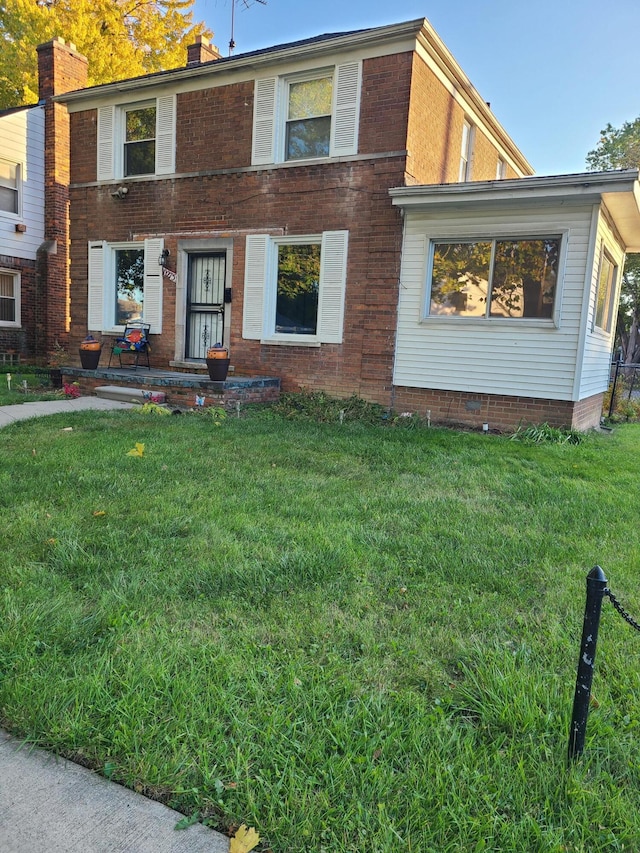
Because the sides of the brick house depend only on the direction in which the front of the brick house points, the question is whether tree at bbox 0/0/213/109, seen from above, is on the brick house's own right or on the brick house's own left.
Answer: on the brick house's own right

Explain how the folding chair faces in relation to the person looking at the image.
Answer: facing the viewer and to the left of the viewer

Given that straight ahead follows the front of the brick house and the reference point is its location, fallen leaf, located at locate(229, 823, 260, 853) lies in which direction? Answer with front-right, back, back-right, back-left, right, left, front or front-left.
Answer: front-left

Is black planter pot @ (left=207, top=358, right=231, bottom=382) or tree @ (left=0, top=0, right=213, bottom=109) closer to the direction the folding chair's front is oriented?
the black planter pot

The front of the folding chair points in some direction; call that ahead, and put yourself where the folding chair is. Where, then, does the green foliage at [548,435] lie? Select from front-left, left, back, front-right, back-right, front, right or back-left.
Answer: left

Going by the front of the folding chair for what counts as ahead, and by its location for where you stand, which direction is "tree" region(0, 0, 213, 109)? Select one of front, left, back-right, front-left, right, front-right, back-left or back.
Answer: back-right

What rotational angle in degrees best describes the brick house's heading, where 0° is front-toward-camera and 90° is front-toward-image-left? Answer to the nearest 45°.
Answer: approximately 45°

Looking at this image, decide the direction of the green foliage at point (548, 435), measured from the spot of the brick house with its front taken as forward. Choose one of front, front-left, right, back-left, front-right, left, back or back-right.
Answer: left

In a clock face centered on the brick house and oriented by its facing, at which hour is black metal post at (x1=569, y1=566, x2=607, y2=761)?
The black metal post is roughly at 10 o'clock from the brick house.

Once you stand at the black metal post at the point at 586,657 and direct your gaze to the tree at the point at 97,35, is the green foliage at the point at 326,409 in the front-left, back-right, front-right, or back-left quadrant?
front-right

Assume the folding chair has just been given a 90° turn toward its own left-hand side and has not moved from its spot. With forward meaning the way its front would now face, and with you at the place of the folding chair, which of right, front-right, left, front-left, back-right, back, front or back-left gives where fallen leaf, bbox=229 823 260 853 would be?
front-right

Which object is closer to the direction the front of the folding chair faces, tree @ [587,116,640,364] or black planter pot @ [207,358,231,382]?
the black planter pot

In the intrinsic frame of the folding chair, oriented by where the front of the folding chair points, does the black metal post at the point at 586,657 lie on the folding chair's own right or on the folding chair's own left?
on the folding chair's own left
